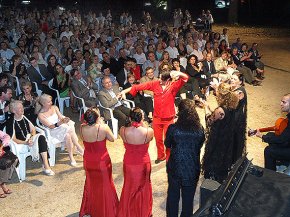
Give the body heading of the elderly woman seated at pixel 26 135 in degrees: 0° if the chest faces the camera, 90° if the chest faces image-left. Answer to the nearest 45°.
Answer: approximately 315°

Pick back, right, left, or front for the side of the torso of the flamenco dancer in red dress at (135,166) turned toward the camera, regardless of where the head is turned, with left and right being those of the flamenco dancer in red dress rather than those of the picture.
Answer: back

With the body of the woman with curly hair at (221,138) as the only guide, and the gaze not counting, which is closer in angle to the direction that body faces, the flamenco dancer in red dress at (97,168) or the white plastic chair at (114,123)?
the white plastic chair

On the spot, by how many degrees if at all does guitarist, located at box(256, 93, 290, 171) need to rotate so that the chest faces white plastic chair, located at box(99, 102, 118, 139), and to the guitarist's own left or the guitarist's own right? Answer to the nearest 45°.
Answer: approximately 45° to the guitarist's own right

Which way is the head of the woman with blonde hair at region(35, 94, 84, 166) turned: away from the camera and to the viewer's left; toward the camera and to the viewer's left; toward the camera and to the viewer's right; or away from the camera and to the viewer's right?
toward the camera and to the viewer's right

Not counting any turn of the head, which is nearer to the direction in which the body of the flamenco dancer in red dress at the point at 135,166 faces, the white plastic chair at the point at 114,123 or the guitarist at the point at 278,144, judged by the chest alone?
the white plastic chair

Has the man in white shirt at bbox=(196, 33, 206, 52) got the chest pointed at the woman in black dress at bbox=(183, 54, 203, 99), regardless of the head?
yes

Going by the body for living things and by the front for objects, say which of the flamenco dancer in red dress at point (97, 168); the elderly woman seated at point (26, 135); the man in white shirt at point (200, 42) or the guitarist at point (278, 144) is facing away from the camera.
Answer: the flamenco dancer in red dress

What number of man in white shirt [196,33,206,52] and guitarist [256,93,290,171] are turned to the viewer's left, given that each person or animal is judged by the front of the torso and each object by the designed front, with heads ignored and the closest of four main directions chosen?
1

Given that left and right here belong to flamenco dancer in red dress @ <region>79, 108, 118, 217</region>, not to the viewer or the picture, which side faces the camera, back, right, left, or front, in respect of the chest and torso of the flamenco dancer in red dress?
back

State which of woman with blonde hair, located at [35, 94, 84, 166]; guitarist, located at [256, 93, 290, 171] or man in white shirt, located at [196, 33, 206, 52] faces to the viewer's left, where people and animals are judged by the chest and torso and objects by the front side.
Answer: the guitarist

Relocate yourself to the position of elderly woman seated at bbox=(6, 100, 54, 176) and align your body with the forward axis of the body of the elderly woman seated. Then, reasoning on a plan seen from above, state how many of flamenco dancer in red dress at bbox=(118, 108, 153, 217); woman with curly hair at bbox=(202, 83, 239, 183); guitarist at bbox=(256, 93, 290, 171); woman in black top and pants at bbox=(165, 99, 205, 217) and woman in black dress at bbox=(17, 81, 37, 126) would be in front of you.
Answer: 4

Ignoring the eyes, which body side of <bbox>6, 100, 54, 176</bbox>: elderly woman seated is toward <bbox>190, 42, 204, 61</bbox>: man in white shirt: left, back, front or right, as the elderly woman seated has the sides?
left

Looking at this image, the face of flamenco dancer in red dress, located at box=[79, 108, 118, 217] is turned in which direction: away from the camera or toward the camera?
away from the camera

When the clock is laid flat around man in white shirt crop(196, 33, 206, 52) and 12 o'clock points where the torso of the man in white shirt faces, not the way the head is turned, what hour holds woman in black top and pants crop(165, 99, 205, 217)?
The woman in black top and pants is roughly at 12 o'clock from the man in white shirt.

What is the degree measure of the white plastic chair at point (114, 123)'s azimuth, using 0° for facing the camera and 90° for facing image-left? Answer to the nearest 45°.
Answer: approximately 315°
